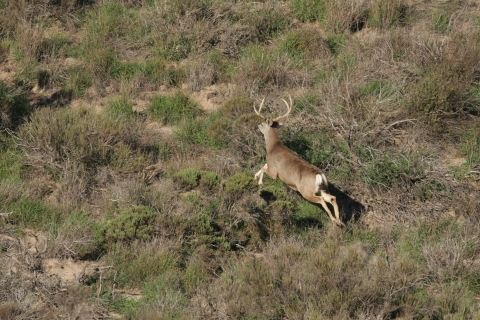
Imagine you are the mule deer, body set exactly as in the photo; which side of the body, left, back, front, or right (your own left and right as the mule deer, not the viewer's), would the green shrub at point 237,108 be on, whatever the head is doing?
front

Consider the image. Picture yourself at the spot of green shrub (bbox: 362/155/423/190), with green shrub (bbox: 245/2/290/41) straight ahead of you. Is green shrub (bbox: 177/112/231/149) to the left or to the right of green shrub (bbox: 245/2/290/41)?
left

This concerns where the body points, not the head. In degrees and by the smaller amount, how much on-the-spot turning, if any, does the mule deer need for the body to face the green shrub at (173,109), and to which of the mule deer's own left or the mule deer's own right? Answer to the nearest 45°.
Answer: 0° — it already faces it

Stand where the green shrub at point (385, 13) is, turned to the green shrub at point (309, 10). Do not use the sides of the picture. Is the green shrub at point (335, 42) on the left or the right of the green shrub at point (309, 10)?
left

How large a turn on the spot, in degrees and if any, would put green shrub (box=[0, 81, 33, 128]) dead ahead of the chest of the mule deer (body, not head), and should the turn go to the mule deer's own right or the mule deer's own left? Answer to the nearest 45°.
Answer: approximately 45° to the mule deer's own left

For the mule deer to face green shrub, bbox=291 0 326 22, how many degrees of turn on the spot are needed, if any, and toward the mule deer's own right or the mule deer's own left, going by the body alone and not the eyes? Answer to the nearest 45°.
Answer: approximately 45° to the mule deer's own right

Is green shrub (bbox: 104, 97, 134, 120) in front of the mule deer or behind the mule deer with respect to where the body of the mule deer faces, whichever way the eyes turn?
in front

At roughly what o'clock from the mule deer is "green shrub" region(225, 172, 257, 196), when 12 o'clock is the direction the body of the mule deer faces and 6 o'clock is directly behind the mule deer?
The green shrub is roughly at 10 o'clock from the mule deer.

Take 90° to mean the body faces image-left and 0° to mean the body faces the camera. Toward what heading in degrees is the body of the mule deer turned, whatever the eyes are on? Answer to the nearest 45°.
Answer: approximately 135°

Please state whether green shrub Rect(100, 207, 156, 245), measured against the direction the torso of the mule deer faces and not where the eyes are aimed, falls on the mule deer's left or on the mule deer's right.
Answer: on the mule deer's left

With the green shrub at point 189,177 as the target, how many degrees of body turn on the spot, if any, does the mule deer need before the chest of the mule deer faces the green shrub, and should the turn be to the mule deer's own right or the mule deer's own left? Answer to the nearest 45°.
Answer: approximately 45° to the mule deer's own left

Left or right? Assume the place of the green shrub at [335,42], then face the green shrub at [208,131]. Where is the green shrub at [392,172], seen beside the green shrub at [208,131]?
left

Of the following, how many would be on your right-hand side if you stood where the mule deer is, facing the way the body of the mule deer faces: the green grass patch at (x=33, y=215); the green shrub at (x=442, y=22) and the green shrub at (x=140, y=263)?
1

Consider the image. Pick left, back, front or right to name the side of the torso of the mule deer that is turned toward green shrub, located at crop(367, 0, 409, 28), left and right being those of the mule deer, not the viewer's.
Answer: right

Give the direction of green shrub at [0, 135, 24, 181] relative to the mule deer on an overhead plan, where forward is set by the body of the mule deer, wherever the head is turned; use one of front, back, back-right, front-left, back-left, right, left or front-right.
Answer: front-left
